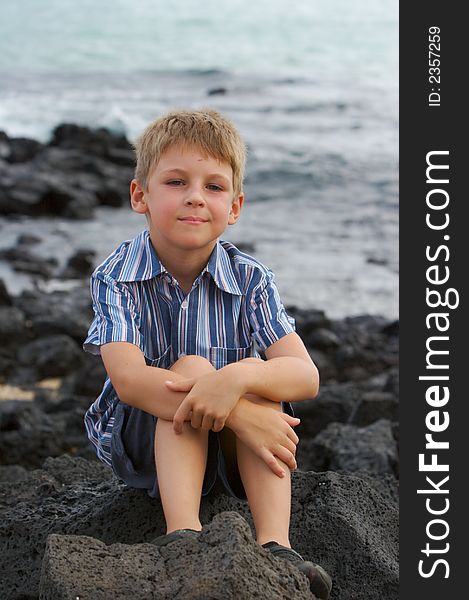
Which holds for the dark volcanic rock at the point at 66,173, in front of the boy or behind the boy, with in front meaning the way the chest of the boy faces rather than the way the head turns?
behind

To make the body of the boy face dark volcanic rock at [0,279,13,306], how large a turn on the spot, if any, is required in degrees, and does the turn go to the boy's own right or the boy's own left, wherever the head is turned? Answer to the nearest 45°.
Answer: approximately 180°

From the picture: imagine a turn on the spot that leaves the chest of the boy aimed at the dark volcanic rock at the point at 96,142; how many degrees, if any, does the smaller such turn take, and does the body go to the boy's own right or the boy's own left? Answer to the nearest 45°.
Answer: approximately 180°

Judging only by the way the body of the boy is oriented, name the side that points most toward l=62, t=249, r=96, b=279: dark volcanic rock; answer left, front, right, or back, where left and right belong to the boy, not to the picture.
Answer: back

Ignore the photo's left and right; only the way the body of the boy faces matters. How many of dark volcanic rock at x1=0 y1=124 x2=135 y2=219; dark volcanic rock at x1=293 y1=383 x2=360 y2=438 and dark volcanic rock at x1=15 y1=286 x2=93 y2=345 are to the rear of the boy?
3

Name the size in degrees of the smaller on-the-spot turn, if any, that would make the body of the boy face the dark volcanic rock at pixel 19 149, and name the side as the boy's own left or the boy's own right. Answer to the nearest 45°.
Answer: approximately 180°

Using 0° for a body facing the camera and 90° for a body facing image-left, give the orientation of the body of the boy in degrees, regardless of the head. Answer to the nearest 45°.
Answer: approximately 0°
